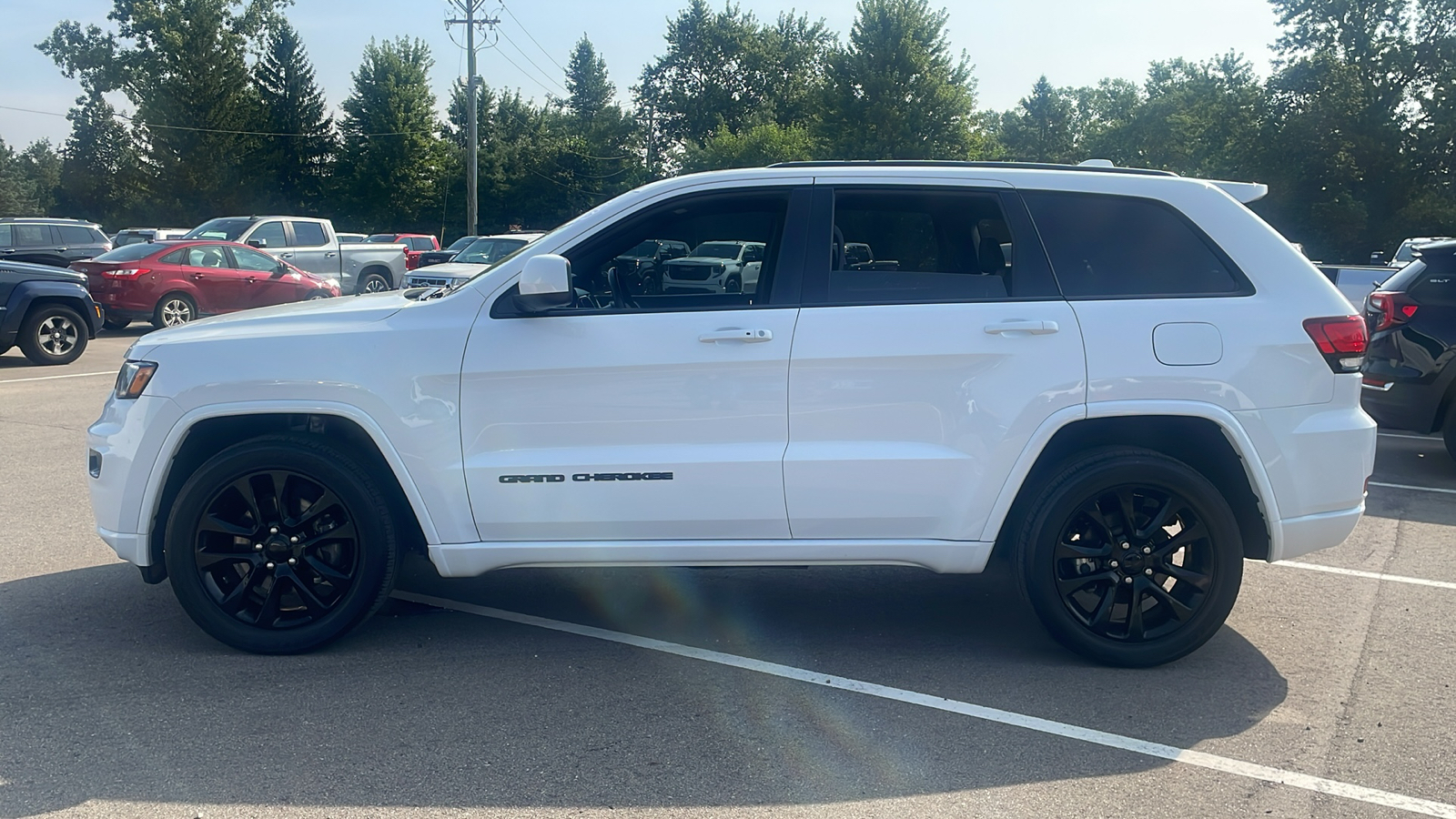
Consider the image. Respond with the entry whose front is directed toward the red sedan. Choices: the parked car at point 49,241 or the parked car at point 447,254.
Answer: the parked car at point 447,254

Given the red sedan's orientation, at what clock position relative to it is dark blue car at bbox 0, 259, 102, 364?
The dark blue car is roughly at 5 o'clock from the red sedan.

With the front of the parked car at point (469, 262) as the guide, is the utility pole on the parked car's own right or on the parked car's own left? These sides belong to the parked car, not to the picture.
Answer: on the parked car's own right

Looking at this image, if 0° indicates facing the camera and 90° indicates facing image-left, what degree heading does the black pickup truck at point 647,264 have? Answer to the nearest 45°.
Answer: approximately 45°

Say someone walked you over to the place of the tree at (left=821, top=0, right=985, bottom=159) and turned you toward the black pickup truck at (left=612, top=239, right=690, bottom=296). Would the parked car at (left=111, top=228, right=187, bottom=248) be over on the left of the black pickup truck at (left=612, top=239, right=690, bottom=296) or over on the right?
right

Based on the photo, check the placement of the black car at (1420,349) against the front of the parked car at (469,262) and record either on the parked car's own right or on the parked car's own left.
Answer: on the parked car's own left

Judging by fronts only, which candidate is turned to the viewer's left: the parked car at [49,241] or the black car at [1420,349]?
the parked car

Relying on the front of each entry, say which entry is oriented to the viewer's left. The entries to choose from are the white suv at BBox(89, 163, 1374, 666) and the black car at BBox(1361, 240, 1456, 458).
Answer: the white suv

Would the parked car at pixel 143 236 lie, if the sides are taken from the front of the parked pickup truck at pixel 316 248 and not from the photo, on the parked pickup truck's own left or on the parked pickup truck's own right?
on the parked pickup truck's own right

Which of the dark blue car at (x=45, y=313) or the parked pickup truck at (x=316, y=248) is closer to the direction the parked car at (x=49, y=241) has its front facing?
the dark blue car

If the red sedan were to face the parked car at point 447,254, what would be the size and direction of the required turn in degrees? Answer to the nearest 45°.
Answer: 0° — it already faces it

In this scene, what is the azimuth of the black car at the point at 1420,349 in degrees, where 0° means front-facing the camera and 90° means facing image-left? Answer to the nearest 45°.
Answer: approximately 225°

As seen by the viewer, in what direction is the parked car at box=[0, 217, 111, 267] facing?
to the viewer's left

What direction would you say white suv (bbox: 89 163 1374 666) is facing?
to the viewer's left
